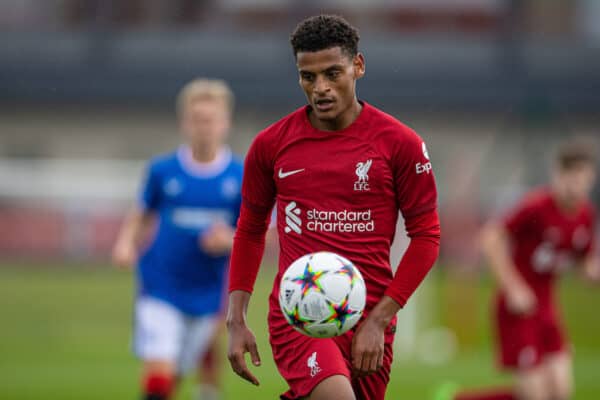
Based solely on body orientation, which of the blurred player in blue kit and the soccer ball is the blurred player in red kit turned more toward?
the soccer ball

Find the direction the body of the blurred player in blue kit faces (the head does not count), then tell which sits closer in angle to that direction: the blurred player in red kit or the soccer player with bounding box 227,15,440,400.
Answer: the soccer player

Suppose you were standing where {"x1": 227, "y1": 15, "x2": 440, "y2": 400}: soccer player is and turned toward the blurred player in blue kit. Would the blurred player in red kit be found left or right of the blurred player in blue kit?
right

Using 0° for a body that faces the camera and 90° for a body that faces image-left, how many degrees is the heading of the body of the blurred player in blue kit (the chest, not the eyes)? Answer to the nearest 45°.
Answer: approximately 0°

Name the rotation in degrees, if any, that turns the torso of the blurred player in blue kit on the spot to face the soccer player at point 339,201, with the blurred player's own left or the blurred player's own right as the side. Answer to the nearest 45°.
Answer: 0° — they already face them

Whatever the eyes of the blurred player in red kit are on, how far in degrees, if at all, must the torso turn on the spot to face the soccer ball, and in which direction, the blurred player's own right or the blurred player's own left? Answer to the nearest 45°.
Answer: approximately 45° to the blurred player's own right

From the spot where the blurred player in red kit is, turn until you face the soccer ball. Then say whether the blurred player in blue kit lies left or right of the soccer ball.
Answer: right

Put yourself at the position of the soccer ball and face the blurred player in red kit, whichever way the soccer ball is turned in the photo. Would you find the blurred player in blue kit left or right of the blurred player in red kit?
left

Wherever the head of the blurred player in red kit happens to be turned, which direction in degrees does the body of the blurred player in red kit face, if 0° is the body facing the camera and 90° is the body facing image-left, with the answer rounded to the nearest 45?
approximately 315°

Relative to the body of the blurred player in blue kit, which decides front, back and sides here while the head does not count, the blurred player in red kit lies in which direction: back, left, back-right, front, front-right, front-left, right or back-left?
left
